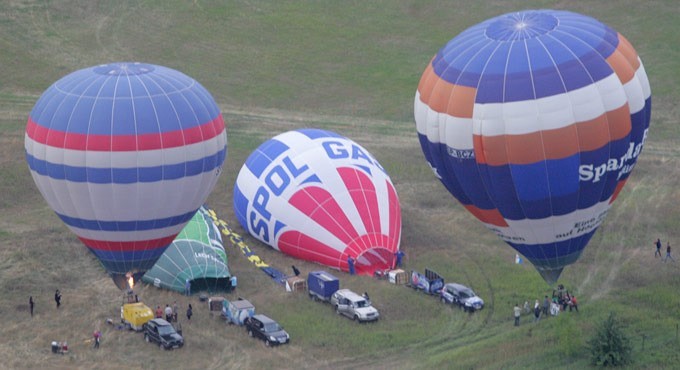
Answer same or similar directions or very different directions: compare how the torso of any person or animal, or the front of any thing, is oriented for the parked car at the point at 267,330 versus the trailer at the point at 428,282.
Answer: same or similar directions

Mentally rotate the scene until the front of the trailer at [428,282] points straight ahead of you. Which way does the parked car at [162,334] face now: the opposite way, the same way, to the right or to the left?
the same way

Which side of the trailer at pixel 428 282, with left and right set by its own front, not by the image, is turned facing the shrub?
front

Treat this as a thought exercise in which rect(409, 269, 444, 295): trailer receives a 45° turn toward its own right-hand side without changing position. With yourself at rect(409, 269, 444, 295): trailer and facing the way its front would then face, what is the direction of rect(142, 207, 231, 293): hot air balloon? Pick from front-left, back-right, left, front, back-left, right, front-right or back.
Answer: right

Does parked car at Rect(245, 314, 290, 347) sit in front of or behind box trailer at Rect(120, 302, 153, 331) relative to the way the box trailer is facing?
in front

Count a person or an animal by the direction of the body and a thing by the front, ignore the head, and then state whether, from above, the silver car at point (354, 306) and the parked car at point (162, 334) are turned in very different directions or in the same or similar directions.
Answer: same or similar directions

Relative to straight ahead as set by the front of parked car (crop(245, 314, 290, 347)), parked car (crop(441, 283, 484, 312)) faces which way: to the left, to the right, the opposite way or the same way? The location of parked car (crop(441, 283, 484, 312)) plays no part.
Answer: the same way

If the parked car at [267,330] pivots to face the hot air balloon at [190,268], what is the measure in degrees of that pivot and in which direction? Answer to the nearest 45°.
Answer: approximately 180°

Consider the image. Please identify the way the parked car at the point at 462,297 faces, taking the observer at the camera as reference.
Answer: facing the viewer and to the right of the viewer

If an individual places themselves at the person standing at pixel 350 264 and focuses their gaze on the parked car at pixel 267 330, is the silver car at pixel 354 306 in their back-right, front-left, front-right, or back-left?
front-left

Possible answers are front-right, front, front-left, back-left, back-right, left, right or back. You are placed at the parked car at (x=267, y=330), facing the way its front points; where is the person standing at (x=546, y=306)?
front-left

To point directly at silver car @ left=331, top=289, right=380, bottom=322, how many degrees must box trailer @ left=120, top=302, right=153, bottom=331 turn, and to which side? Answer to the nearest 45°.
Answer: approximately 45° to its left

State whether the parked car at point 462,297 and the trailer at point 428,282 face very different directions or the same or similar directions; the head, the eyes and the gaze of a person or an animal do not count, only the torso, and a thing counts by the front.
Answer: same or similar directions

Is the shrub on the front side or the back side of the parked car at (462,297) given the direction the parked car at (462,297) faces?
on the front side

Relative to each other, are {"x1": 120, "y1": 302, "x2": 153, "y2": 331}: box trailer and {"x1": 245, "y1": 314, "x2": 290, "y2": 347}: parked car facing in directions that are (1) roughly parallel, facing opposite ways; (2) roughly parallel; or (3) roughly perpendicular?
roughly parallel
